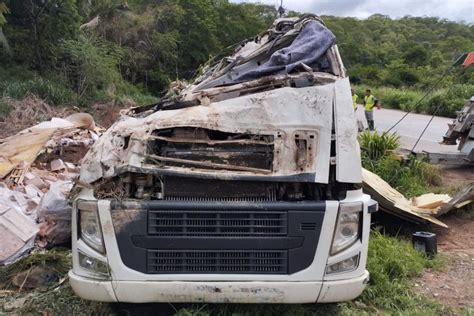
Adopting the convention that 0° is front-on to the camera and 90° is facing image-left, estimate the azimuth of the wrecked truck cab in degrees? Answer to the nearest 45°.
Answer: approximately 0°

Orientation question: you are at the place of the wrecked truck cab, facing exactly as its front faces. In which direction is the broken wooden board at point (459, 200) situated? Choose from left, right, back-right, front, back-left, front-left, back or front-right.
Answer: back-left

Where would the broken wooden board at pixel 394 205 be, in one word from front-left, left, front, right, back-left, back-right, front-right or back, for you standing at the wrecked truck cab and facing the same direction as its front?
back-left

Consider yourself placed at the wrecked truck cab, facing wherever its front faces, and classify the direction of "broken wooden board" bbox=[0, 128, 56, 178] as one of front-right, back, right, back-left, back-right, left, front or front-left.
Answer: back-right

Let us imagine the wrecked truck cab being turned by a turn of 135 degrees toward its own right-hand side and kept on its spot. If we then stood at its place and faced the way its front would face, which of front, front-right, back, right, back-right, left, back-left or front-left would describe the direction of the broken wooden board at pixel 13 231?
front

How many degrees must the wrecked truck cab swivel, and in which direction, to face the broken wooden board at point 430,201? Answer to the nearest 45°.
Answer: approximately 135° to its left

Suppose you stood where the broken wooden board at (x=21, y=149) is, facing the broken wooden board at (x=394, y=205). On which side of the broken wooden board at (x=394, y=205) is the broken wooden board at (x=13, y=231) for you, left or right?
right
